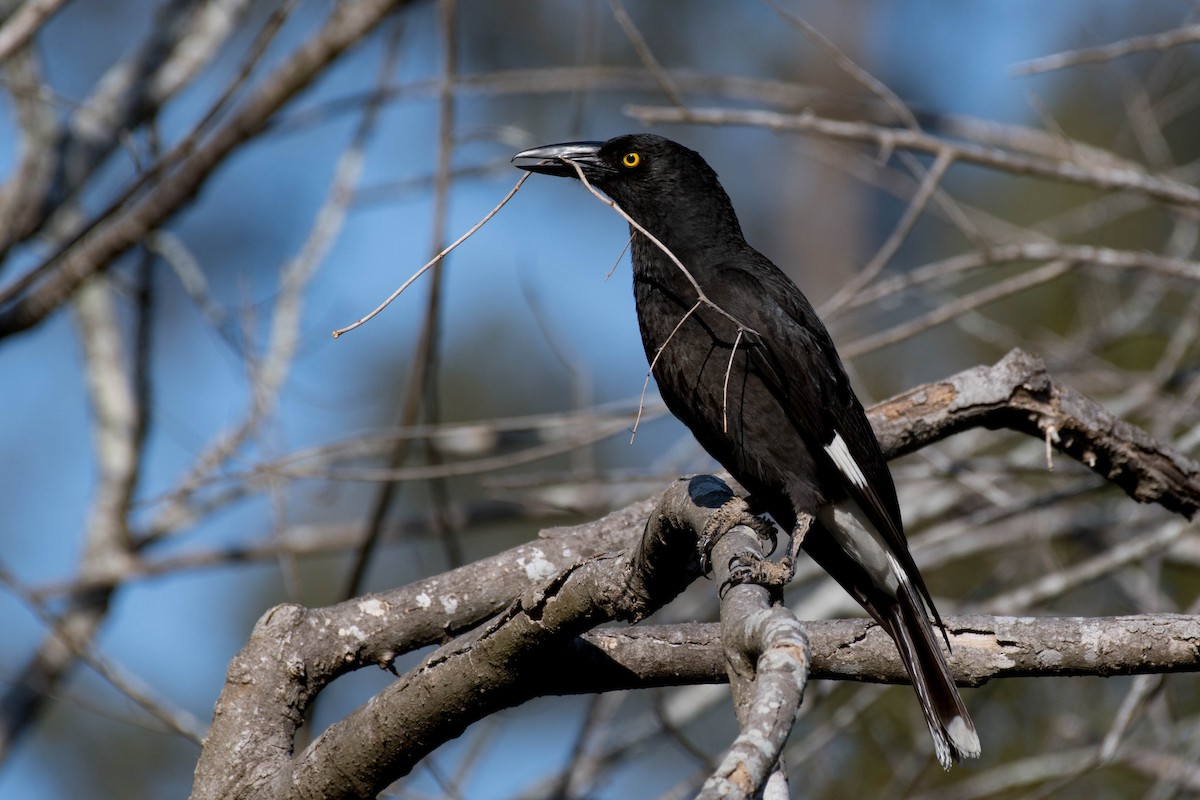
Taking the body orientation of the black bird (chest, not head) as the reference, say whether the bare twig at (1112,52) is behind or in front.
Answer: behind

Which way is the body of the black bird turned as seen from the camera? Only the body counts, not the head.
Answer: to the viewer's left
